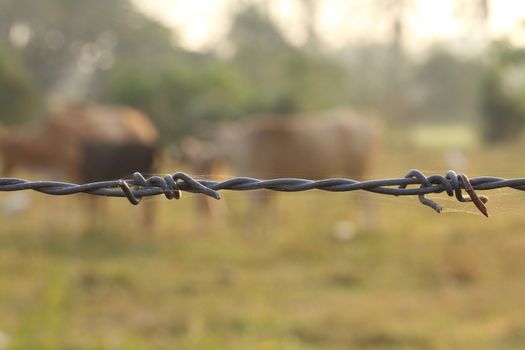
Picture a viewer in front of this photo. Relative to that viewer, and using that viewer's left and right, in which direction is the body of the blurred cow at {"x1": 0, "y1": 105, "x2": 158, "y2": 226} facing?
facing to the left of the viewer

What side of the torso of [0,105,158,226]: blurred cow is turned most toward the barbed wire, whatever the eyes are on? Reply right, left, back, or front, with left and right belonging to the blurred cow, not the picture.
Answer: left

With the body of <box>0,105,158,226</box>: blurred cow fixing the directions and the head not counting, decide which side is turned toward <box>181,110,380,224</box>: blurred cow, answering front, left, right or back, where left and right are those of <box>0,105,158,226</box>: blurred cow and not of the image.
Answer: back

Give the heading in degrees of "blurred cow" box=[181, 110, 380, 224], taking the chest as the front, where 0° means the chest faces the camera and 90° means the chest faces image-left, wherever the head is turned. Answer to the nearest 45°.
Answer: approximately 90°
